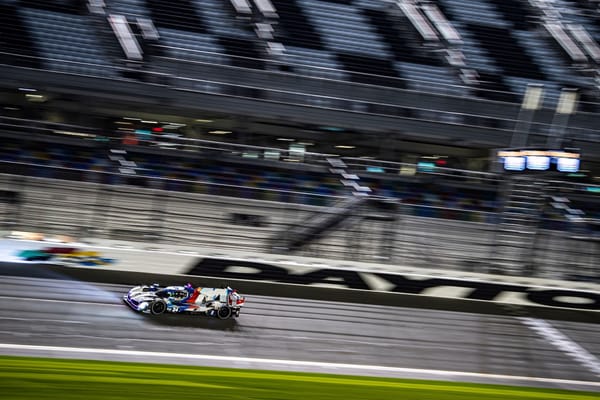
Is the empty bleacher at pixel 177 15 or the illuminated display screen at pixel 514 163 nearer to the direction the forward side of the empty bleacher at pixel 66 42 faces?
the illuminated display screen

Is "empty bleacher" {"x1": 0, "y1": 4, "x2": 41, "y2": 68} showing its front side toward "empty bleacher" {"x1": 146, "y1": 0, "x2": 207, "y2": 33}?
no

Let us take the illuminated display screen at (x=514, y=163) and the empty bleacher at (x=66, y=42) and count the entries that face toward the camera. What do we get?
2

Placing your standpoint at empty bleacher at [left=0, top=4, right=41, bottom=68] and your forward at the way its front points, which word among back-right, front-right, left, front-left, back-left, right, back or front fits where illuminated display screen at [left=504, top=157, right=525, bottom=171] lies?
front-left

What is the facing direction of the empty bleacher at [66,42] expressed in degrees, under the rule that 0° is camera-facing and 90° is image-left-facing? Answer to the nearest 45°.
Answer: approximately 0°

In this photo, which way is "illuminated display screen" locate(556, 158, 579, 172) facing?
toward the camera

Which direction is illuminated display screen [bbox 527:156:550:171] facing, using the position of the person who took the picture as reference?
facing the viewer

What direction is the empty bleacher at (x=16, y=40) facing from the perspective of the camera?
toward the camera

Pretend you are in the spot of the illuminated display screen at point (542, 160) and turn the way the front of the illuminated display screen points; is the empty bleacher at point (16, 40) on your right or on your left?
on your right

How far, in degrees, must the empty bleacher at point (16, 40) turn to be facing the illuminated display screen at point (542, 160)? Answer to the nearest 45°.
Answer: approximately 45° to its left

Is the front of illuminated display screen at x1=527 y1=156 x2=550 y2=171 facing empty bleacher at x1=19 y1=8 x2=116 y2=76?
no

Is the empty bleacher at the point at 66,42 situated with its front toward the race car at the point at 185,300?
yes

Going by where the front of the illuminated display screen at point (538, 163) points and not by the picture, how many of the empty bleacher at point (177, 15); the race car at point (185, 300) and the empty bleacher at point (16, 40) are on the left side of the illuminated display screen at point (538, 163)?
0

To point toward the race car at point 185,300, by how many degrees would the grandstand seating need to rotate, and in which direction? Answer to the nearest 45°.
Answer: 0° — it already faces it
